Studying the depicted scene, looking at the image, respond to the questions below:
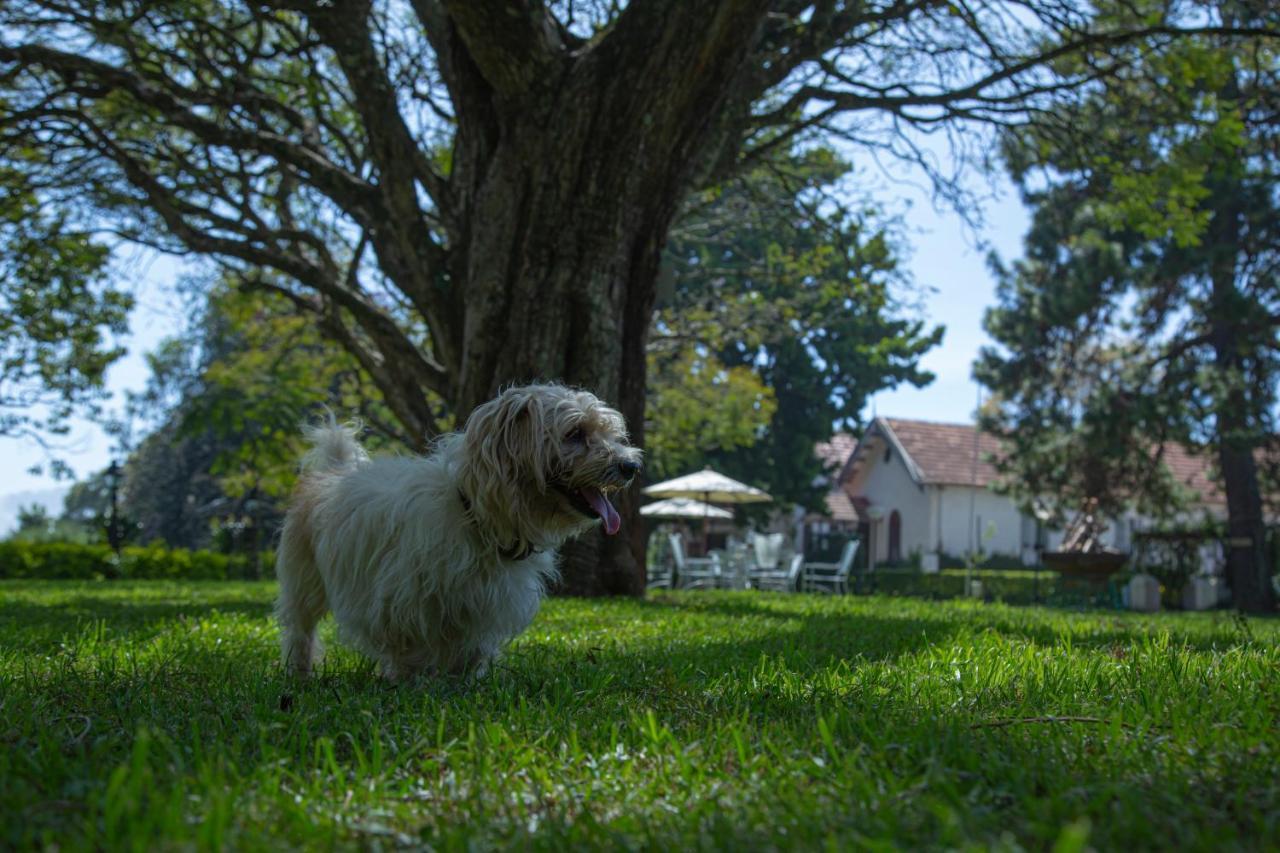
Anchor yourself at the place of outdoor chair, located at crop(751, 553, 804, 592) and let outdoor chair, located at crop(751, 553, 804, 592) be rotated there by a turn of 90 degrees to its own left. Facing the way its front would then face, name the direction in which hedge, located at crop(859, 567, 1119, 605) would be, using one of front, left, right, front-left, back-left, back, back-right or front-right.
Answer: back-left

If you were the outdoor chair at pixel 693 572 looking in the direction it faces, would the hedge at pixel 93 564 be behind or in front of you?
behind

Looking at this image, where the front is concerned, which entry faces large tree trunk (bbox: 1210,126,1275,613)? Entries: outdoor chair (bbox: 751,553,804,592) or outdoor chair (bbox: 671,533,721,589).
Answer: outdoor chair (bbox: 671,533,721,589)

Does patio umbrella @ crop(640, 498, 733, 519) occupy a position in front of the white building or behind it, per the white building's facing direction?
in front

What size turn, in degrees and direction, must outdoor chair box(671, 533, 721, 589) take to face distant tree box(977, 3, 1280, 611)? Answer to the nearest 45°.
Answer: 0° — it already faces it

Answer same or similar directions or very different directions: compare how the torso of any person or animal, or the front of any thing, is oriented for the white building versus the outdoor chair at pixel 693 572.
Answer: very different directions

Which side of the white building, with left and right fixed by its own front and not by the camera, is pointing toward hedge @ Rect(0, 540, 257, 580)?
front

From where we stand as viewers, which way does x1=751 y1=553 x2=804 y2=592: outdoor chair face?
facing to the left of the viewer

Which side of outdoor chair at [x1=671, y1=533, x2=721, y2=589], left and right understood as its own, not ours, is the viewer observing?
right

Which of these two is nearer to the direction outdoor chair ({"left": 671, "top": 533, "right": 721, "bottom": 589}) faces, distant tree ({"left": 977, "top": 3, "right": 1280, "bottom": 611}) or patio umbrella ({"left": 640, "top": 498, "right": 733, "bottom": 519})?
the distant tree

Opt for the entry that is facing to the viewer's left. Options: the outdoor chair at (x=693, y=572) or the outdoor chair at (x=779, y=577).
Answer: the outdoor chair at (x=779, y=577)

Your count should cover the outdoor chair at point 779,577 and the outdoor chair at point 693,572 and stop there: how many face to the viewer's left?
1

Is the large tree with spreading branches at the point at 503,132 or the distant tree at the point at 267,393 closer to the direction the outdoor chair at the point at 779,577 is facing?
the distant tree

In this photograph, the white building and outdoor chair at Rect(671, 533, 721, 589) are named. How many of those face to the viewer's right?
1

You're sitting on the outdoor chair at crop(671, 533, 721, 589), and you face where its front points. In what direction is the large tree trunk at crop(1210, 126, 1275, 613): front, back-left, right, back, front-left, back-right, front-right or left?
front
